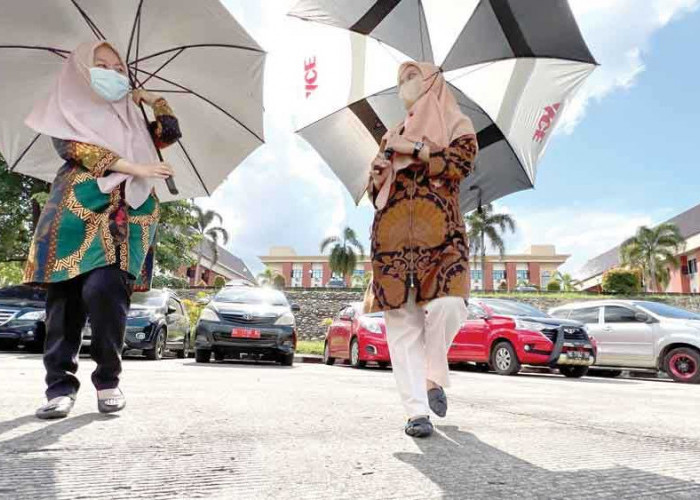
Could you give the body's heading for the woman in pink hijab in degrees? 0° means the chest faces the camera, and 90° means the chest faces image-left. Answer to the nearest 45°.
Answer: approximately 315°

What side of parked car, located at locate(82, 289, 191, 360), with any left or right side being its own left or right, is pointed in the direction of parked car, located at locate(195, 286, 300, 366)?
left

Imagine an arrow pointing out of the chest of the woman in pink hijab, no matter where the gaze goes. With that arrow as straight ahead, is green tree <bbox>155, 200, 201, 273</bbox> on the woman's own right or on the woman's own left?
on the woman's own left

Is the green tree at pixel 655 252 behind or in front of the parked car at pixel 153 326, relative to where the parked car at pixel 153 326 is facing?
behind

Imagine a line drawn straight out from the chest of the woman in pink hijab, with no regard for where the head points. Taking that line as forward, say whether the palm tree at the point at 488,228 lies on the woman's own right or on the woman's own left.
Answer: on the woman's own left

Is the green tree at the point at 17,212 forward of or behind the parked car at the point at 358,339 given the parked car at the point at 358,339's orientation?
behind

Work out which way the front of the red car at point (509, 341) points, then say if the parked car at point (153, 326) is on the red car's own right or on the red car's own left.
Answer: on the red car's own right

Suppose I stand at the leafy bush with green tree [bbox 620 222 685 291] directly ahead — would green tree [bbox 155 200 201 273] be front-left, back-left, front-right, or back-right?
back-left
